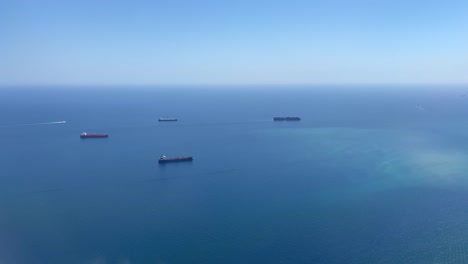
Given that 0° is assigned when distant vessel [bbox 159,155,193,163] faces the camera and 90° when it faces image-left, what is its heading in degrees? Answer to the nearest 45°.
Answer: approximately 270°
